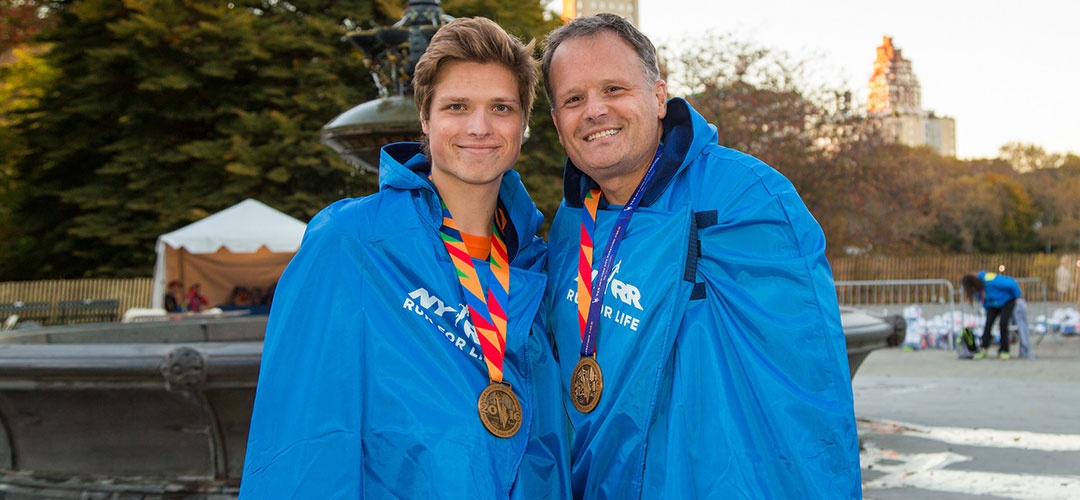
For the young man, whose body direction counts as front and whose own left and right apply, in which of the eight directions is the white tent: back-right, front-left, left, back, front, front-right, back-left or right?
back-left

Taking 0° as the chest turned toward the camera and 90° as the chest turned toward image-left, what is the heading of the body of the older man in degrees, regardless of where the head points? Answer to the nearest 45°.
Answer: approximately 45°

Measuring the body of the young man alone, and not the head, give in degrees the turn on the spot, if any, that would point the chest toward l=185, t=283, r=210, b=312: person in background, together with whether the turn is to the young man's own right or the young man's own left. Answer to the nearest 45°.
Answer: approximately 135° to the young man's own left

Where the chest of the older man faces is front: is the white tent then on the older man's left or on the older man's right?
on the older man's right

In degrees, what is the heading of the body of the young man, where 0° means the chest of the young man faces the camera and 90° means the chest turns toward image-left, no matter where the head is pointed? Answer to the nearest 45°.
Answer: approximately 315°

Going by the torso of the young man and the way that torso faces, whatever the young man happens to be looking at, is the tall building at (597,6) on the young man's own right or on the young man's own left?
on the young man's own left
